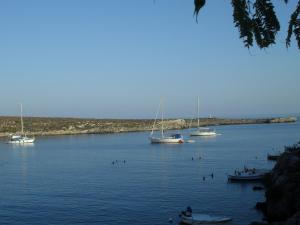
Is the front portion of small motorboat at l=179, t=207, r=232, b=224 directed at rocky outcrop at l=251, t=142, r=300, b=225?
yes

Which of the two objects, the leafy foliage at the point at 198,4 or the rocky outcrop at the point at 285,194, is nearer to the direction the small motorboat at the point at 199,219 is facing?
the rocky outcrop

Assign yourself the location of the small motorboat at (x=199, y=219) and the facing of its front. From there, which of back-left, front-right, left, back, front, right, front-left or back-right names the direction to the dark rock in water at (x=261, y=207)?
front-left

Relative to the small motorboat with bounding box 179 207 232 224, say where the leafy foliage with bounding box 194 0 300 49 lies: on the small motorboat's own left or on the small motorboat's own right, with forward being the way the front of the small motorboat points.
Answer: on the small motorboat's own right

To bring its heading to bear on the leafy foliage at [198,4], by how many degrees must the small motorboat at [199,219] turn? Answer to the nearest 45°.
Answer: approximately 90° to its right

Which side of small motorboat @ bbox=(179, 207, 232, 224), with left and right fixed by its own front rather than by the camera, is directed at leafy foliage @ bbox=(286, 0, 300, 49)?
right

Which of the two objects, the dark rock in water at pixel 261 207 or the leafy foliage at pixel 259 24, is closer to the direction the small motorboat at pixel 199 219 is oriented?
the dark rock in water

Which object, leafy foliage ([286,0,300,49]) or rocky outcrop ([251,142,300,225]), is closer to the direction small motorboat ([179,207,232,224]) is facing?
the rocky outcrop

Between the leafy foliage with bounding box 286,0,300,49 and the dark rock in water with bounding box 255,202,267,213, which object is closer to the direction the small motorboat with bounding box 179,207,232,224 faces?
the dark rock in water

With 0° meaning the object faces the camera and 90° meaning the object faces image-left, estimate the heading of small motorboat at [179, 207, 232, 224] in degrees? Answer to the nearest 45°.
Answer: approximately 270°

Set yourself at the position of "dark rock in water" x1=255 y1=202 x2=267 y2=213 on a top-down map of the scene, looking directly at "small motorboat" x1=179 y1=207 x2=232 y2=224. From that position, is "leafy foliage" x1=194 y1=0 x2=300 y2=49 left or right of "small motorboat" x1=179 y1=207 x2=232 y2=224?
left
